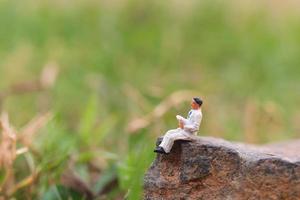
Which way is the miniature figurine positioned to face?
to the viewer's left
